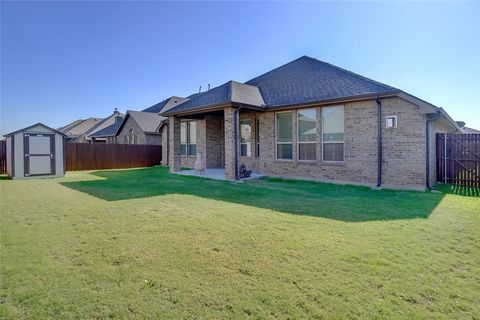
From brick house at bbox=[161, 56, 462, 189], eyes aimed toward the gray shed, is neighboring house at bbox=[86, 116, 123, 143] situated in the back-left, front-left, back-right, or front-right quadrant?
front-right

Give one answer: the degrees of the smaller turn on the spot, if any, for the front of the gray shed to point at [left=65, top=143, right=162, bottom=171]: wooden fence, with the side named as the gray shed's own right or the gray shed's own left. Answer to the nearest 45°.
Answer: approximately 135° to the gray shed's own left

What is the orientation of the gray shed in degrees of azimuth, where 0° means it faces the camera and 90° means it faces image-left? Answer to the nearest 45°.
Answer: approximately 0°

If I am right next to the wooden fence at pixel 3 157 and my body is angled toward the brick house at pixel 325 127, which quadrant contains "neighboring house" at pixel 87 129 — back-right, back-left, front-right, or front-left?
back-left

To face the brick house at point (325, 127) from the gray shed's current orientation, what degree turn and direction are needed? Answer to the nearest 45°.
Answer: approximately 45° to its left

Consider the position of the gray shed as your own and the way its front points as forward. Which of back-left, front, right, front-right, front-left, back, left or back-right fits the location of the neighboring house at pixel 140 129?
back-left

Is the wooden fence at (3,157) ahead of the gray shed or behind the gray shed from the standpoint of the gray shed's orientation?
behind

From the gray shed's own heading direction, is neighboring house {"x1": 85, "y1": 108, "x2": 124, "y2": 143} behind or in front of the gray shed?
behind

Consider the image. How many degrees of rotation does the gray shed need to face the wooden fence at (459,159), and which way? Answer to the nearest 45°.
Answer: approximately 45° to its left

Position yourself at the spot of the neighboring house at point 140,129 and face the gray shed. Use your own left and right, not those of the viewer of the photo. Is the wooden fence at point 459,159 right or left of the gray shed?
left

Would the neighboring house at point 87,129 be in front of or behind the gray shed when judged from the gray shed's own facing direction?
behind

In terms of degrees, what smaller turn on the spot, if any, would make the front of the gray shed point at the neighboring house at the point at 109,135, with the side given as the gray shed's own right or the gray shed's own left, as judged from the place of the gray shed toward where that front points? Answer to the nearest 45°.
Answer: approximately 180°

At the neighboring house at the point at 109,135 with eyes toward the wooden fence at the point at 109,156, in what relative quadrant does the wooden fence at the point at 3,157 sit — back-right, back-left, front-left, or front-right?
front-right

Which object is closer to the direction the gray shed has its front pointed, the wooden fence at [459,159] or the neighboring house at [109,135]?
the wooden fence
